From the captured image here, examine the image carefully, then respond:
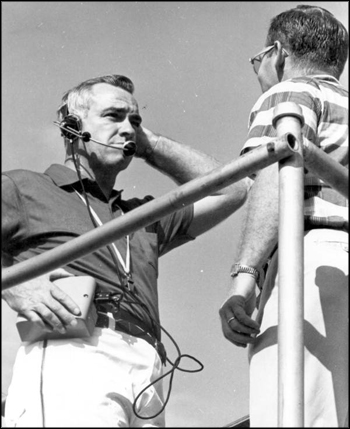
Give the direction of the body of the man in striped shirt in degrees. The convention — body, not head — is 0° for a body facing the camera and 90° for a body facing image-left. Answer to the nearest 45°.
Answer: approximately 135°

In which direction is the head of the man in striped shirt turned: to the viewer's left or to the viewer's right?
to the viewer's left

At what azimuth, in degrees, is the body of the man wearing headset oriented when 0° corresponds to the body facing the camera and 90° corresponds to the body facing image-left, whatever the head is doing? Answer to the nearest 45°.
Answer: approximately 315°

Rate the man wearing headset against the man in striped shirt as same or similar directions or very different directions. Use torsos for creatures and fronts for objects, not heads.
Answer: very different directions
